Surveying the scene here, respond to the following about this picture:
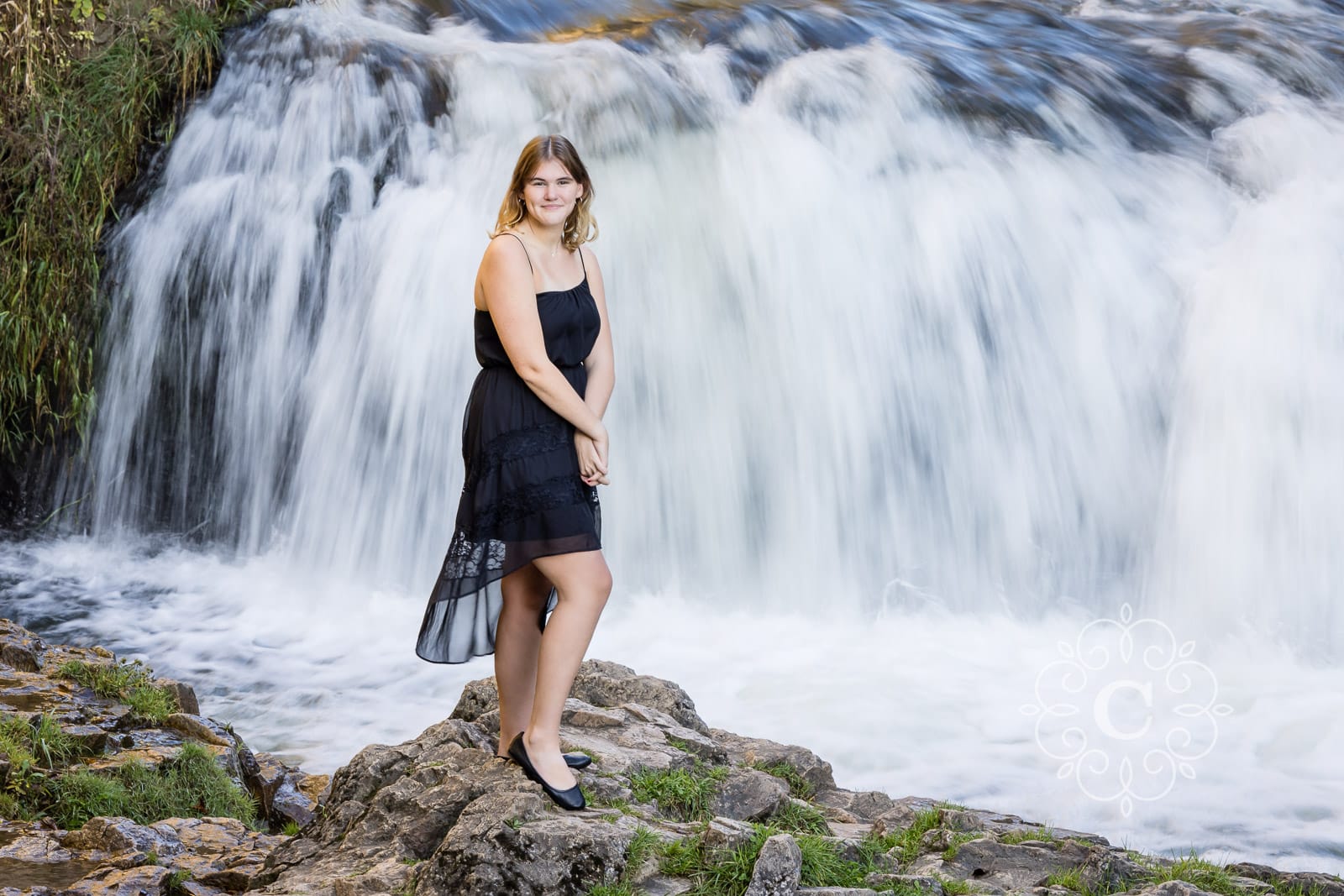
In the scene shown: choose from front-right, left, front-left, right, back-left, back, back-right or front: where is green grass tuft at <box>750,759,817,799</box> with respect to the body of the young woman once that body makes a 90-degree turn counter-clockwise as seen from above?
front

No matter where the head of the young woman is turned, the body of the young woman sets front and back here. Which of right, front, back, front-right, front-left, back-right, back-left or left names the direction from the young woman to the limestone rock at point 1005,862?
front-left

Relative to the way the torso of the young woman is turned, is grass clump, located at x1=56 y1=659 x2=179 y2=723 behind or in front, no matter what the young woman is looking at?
behind

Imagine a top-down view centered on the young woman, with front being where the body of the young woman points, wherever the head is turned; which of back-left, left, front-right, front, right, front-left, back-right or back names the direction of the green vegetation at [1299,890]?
front-left

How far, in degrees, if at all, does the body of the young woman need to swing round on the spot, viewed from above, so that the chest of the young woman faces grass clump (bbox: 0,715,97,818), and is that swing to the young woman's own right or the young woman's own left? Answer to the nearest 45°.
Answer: approximately 180°

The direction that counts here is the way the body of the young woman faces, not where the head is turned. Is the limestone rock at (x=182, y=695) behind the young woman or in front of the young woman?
behind

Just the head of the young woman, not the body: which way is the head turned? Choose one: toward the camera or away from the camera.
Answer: toward the camera

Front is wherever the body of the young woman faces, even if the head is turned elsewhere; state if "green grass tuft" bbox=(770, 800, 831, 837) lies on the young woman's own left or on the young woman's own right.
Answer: on the young woman's own left

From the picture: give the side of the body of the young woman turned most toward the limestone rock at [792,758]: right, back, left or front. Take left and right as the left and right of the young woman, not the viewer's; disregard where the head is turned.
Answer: front

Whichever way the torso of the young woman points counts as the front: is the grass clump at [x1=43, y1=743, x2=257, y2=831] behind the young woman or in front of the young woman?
behind
